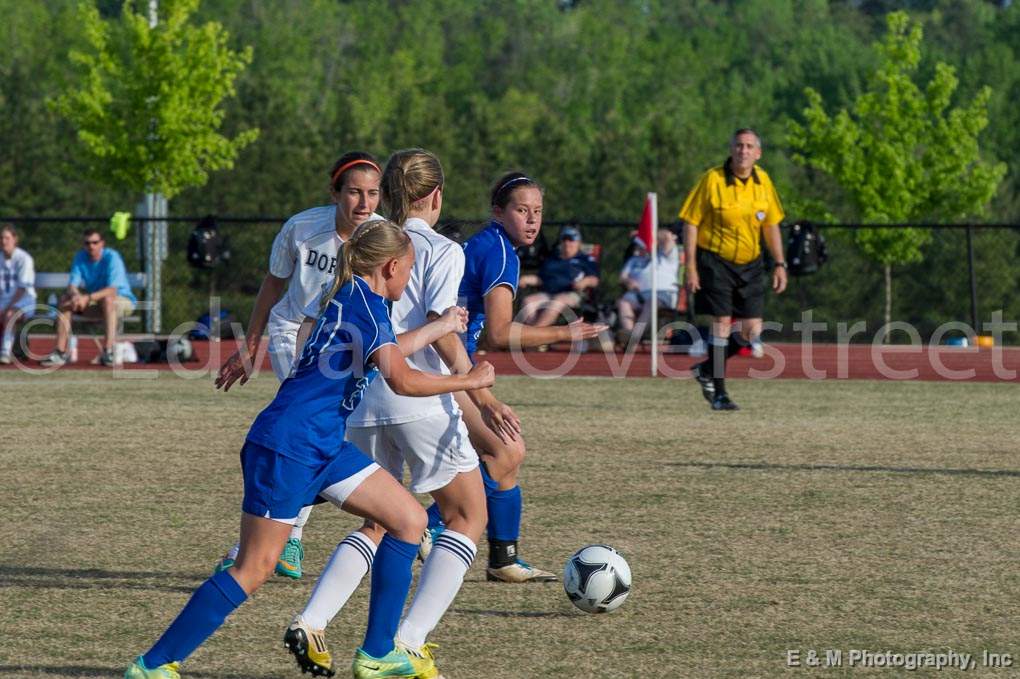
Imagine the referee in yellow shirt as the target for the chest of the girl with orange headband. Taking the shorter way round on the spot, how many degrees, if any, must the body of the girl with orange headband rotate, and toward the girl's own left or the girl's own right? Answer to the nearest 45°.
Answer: approximately 90° to the girl's own left

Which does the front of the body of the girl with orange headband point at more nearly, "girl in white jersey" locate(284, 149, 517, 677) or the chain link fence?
the girl in white jersey

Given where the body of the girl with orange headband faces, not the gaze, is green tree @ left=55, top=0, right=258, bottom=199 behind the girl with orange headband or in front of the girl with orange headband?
behind

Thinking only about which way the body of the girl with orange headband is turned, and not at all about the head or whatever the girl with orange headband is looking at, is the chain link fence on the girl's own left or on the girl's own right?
on the girl's own left

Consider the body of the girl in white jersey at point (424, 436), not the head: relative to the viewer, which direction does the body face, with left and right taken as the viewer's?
facing away from the viewer and to the right of the viewer
